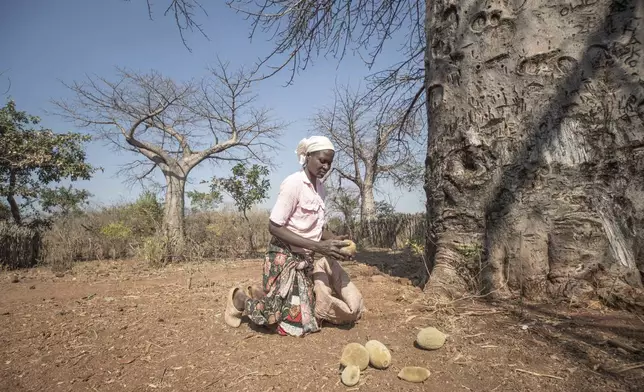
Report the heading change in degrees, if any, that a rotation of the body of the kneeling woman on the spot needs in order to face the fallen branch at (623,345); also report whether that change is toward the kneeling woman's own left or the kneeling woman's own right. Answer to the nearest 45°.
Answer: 0° — they already face it

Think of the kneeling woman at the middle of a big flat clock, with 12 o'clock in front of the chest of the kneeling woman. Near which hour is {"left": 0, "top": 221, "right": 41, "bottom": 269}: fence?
The fence is roughly at 6 o'clock from the kneeling woman.

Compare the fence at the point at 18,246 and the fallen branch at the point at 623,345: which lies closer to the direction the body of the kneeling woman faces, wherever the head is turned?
the fallen branch

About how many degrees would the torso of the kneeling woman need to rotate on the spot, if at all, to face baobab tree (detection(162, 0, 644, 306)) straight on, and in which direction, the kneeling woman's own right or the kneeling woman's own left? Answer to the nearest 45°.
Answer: approximately 45° to the kneeling woman's own left

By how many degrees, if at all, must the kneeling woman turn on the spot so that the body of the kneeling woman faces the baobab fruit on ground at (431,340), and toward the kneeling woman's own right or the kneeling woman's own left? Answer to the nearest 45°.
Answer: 0° — they already face it

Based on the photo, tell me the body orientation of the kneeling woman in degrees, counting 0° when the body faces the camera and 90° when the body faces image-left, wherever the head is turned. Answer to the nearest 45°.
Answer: approximately 315°

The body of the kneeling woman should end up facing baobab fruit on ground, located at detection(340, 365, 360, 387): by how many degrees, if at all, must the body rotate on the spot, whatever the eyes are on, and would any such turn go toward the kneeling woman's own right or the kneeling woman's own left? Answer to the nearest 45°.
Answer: approximately 45° to the kneeling woman's own right

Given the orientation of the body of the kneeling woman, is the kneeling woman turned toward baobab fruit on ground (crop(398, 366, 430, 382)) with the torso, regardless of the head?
yes

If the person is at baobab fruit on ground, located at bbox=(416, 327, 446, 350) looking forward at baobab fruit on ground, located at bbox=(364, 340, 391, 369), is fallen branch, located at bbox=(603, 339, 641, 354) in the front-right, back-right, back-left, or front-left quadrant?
back-left
